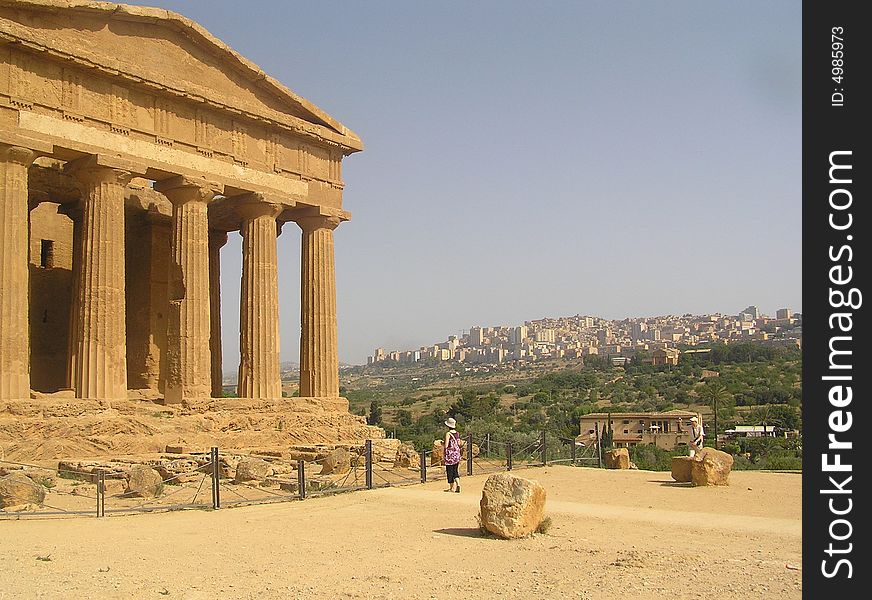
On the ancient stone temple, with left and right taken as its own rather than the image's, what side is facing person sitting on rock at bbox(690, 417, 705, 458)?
front

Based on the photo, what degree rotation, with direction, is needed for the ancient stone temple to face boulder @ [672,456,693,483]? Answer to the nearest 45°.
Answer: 0° — it already faces it

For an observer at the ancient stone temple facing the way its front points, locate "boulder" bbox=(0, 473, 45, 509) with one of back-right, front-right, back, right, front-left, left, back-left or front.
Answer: front-right

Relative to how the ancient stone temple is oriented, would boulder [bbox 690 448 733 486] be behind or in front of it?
in front

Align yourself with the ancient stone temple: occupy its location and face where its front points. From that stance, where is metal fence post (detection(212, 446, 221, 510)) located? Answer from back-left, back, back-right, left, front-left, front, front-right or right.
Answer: front-right

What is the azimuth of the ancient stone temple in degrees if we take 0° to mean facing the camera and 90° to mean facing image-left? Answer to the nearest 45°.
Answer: approximately 315°

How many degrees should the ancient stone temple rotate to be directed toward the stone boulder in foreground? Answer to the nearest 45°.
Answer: approximately 45° to its right

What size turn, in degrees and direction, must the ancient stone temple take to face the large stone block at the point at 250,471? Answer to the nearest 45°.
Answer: approximately 45° to its right

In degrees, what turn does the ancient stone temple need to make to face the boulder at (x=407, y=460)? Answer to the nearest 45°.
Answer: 0° — it already faces it
